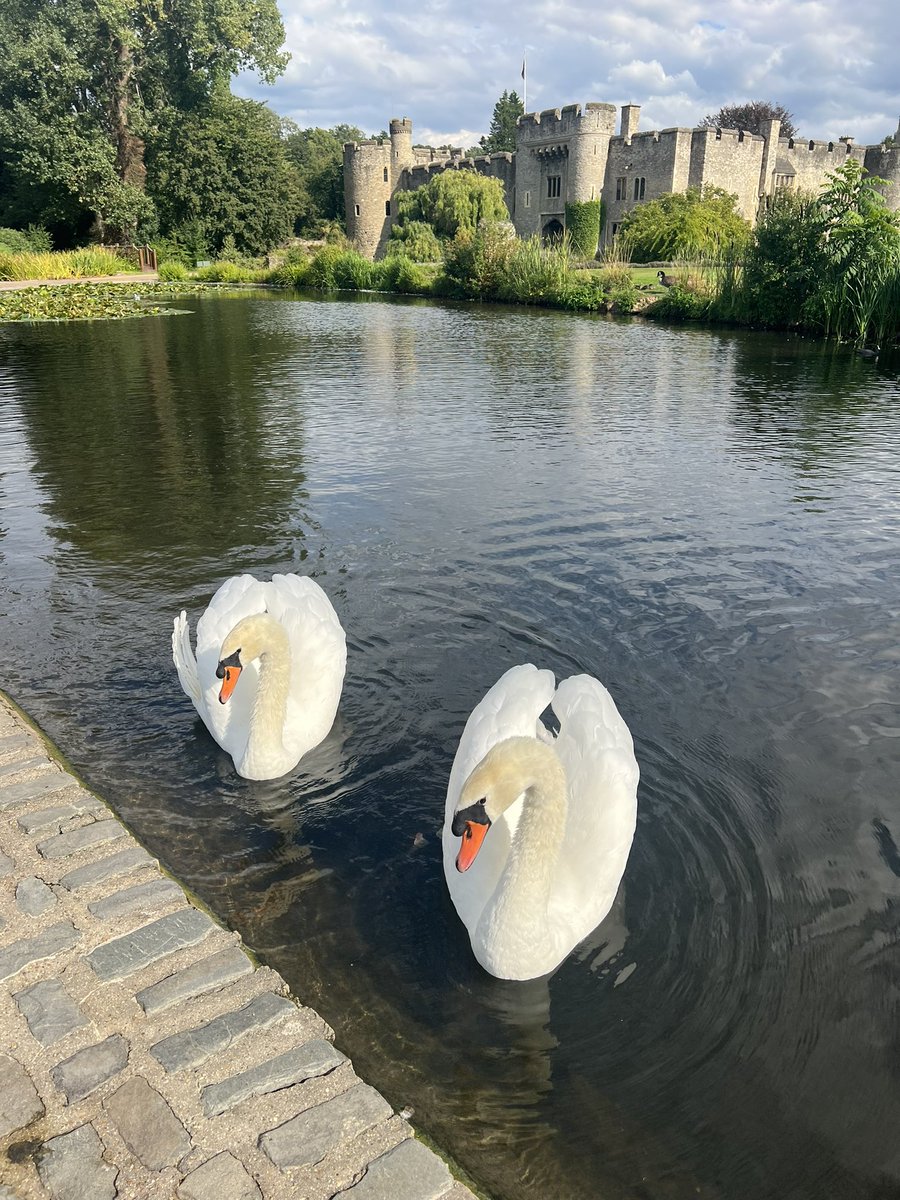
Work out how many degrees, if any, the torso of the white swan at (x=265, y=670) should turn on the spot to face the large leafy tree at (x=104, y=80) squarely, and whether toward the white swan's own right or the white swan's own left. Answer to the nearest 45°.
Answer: approximately 180°

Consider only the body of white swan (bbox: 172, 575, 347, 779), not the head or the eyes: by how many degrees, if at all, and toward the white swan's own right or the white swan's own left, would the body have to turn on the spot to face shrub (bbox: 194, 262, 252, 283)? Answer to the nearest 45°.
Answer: approximately 180°

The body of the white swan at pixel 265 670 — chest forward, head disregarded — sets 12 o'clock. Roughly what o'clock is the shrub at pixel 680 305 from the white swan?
The shrub is roughly at 7 o'clock from the white swan.

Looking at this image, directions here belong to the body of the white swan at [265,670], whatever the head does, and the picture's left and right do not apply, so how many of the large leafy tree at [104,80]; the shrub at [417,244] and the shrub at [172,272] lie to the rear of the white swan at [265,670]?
3

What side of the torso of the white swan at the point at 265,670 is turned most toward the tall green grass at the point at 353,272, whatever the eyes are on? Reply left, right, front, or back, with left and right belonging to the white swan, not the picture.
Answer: back

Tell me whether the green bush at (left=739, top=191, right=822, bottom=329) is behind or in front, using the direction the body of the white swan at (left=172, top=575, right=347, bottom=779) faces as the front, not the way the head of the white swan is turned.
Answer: behind

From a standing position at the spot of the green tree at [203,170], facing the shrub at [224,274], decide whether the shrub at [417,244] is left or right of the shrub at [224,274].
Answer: left

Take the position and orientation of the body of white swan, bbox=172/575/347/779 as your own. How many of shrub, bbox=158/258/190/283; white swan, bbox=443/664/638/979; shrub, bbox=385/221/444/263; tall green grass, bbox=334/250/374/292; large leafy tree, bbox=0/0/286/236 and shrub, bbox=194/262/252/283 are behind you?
5

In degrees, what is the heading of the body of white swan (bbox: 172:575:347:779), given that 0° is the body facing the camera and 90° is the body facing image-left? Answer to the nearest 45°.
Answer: approximately 0°

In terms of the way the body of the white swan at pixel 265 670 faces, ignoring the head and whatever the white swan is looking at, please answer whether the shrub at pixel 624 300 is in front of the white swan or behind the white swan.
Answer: behind

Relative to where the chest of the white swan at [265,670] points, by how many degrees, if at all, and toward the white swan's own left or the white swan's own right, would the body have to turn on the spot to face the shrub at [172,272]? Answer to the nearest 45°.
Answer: approximately 180°
